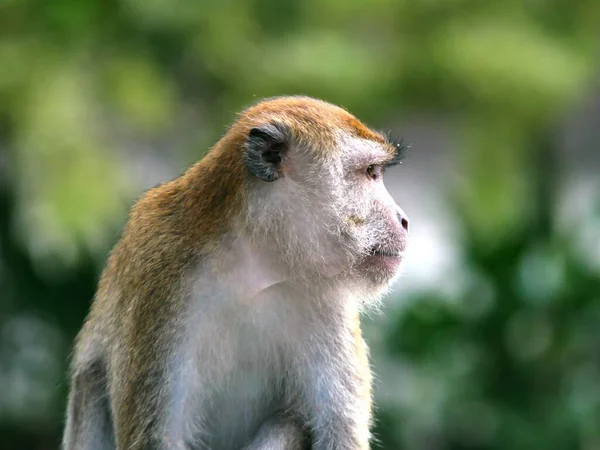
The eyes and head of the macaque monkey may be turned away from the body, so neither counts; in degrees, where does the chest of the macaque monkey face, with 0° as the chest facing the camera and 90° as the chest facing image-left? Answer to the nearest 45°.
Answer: approximately 315°
